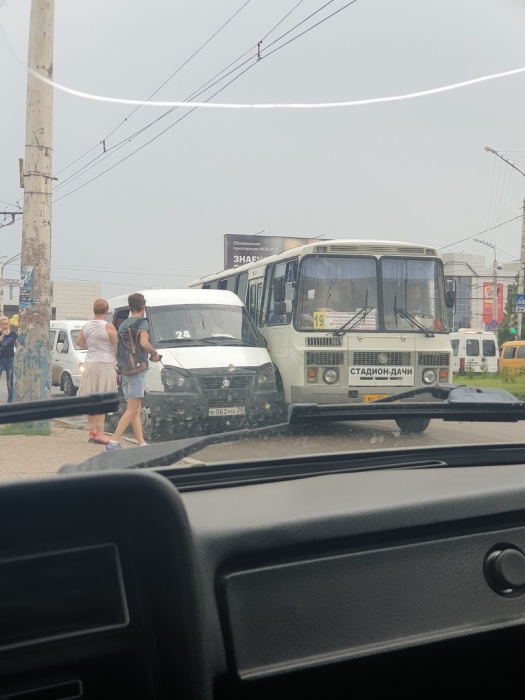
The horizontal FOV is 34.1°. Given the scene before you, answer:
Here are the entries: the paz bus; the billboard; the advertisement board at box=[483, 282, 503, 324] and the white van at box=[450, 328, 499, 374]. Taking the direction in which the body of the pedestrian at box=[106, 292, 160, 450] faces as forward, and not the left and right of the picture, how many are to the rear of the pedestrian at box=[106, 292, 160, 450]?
0

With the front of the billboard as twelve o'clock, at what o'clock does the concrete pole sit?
The concrete pole is roughly at 1 o'clock from the billboard.

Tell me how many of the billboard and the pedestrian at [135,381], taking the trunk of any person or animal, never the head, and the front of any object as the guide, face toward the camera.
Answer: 1

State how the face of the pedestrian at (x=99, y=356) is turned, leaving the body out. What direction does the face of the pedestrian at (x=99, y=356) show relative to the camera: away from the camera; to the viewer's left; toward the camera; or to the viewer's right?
away from the camera

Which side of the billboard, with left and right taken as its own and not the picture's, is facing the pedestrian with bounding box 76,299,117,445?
front

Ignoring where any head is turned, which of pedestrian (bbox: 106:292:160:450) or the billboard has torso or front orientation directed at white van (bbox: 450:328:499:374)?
the pedestrian

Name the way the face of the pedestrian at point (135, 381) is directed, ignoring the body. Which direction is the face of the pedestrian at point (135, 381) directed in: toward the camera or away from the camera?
away from the camera

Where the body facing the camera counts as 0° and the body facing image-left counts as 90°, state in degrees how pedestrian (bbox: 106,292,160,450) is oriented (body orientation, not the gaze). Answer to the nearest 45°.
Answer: approximately 225°

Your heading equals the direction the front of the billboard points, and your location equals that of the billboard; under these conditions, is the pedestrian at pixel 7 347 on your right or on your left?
on your right

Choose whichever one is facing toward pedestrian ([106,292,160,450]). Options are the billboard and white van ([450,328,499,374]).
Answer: the billboard

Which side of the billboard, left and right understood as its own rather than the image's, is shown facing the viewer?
front

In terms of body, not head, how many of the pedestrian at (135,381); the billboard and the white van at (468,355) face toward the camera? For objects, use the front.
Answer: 1

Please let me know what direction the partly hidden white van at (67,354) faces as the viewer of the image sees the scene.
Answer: facing the viewer and to the right of the viewer

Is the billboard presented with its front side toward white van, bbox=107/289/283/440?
yes

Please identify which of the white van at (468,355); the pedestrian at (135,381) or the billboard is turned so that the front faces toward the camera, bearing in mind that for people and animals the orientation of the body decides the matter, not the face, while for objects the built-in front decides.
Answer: the billboard

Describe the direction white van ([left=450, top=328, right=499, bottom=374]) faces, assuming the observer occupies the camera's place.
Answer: facing away from the viewer and to the left of the viewer
